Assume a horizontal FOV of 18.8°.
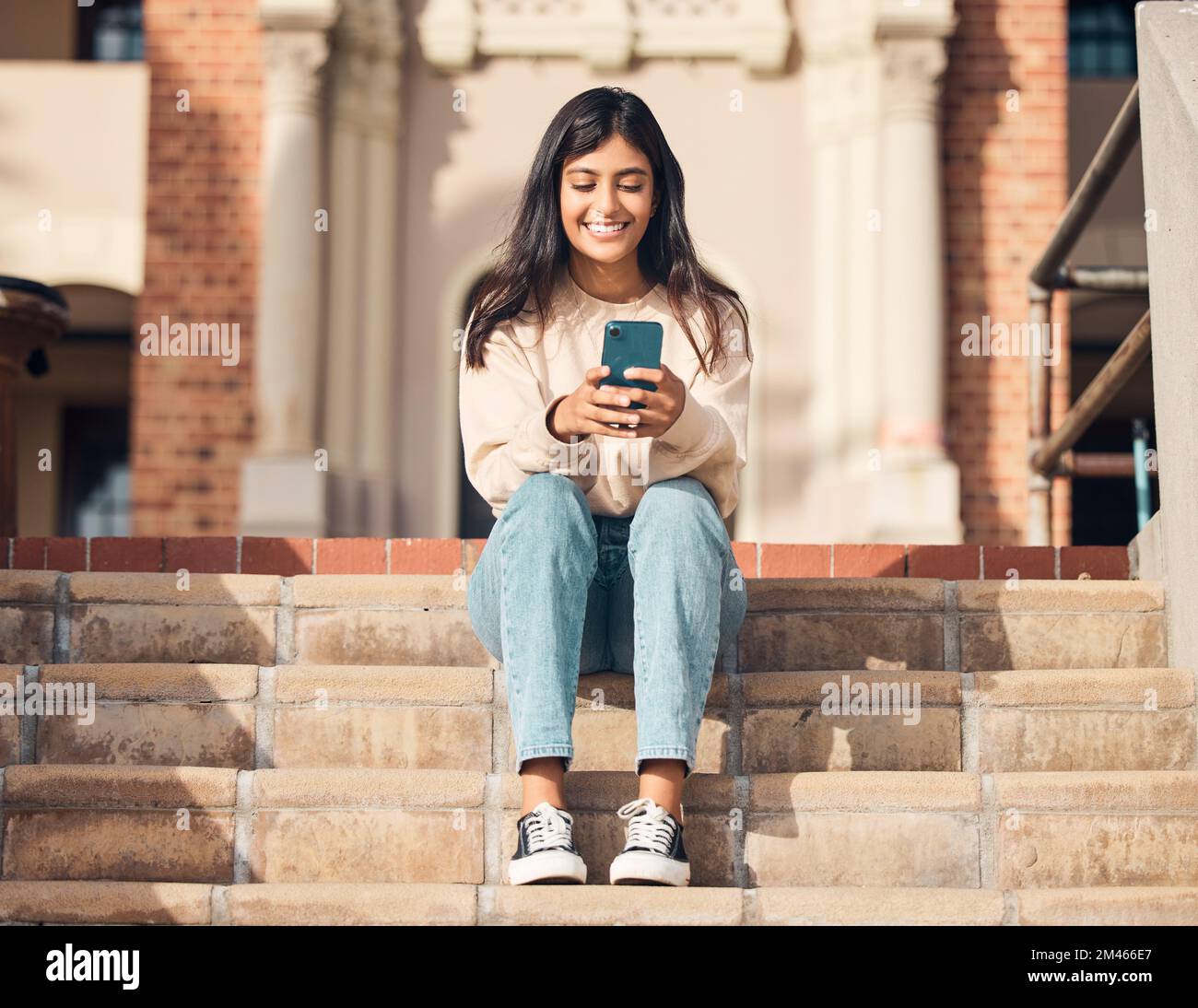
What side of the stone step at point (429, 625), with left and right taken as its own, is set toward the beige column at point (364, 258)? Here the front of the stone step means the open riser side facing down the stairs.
back

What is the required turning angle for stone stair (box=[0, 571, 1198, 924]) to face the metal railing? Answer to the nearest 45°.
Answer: approximately 135° to its left
